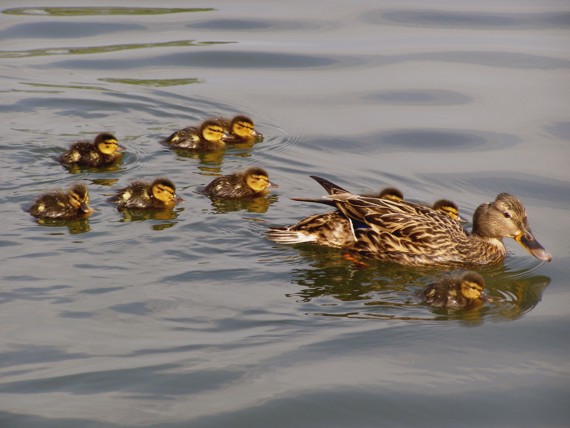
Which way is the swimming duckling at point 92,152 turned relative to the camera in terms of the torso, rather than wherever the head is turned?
to the viewer's right

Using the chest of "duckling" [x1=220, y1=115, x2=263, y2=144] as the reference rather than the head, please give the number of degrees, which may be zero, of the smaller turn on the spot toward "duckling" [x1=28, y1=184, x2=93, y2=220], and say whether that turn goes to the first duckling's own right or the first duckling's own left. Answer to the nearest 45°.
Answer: approximately 135° to the first duckling's own right

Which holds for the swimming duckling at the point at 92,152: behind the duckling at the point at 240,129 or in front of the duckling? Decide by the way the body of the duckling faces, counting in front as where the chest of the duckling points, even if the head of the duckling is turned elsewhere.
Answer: behind

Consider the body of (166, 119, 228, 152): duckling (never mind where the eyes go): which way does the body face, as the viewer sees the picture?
to the viewer's right

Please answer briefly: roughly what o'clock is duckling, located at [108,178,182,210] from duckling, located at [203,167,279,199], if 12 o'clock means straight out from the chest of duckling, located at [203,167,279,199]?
duckling, located at [108,178,182,210] is roughly at 5 o'clock from duckling, located at [203,167,279,199].

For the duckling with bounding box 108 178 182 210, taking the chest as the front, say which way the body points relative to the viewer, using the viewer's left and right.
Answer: facing to the right of the viewer

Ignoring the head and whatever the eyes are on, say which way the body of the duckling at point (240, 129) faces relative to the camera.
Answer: to the viewer's right

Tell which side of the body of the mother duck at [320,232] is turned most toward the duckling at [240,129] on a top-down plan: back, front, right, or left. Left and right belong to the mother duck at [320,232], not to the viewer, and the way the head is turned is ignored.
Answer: left

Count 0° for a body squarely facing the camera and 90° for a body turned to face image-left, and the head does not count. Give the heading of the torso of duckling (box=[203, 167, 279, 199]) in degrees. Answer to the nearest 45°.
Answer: approximately 270°
